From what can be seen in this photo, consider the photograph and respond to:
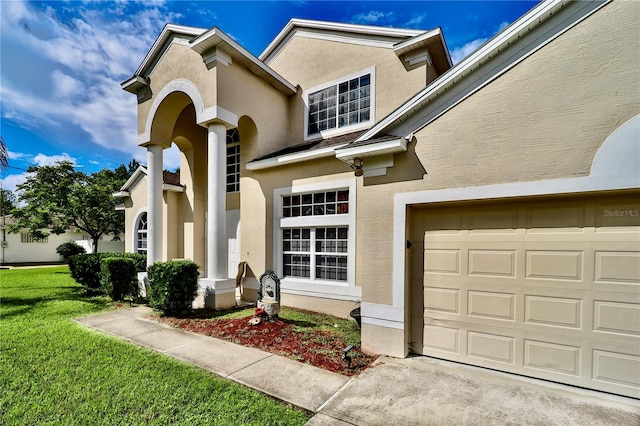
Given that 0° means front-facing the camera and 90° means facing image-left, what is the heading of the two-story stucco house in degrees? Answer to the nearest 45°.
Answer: approximately 45°

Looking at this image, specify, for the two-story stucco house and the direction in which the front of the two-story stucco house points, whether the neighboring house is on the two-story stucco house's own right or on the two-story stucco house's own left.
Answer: on the two-story stucco house's own right

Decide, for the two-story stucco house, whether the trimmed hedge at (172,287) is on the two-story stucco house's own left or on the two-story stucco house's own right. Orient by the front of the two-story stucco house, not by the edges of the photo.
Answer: on the two-story stucco house's own right

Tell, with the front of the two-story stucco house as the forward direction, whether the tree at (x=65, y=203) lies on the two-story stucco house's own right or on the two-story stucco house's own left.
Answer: on the two-story stucco house's own right
